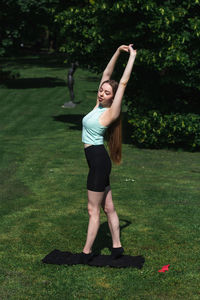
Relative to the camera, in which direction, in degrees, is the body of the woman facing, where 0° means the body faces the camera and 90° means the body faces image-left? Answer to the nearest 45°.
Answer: approximately 45°

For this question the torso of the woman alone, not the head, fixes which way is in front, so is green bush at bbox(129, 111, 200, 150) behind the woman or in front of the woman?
behind

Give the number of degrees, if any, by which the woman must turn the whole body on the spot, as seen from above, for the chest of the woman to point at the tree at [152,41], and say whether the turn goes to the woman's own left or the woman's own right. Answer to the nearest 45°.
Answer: approximately 135° to the woman's own right
